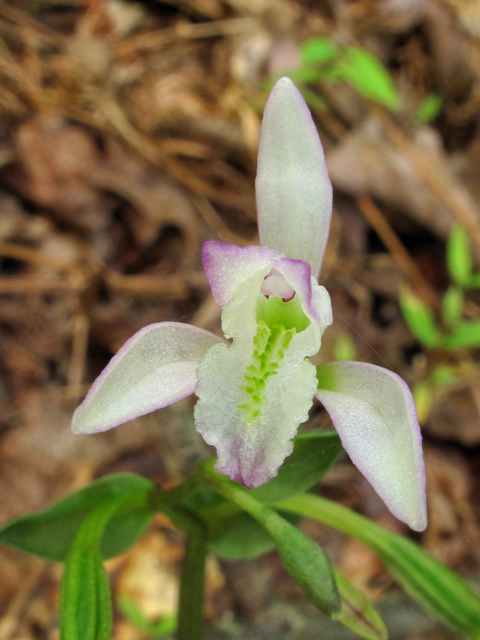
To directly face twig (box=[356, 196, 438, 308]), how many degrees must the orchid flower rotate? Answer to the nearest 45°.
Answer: approximately 180°

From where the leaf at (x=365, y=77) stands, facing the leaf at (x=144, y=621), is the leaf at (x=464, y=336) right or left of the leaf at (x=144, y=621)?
left

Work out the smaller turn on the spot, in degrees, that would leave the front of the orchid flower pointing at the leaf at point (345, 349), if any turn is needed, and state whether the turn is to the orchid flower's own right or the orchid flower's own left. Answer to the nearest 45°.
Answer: approximately 180°

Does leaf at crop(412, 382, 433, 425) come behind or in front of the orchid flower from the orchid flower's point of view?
behind

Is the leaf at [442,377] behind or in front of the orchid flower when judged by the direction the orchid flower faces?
behind

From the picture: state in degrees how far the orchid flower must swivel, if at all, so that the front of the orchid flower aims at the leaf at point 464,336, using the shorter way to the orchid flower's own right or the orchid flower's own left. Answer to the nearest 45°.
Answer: approximately 135° to the orchid flower's own left

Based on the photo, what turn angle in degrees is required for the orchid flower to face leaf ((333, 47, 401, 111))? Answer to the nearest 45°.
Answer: approximately 180°

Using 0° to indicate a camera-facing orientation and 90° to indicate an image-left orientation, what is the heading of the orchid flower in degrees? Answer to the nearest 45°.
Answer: approximately 0°
